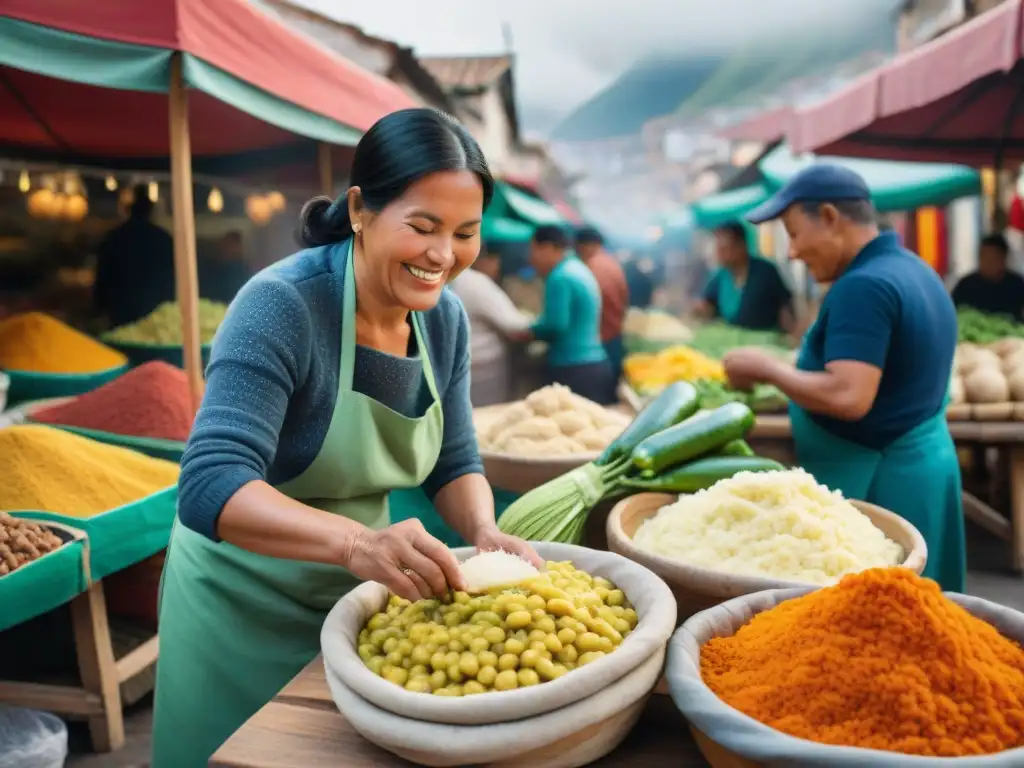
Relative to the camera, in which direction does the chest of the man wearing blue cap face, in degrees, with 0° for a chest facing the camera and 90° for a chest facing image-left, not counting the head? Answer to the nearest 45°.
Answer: approximately 90°

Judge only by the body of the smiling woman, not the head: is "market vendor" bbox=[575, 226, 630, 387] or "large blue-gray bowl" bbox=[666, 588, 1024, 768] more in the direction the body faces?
the large blue-gray bowl

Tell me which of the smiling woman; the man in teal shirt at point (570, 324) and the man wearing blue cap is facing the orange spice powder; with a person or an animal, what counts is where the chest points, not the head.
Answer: the smiling woman

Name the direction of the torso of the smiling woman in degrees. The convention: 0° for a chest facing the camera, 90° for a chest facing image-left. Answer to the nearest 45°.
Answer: approximately 315°

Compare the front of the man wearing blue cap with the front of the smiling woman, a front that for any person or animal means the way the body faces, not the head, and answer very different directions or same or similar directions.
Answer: very different directions

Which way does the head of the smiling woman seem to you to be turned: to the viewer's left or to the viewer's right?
to the viewer's right

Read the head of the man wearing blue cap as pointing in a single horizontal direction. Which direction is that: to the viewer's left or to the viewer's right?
to the viewer's left

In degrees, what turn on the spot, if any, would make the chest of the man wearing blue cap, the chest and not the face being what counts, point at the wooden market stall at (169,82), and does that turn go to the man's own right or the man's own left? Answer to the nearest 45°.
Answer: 0° — they already face it

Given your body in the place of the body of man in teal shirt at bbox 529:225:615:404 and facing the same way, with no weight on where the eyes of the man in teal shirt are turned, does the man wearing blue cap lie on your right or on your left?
on your left
